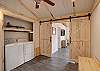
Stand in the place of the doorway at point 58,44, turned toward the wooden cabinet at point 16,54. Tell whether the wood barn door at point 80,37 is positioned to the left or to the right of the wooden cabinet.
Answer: left

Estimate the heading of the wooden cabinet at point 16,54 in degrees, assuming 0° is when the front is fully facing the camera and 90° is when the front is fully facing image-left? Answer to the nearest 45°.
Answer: approximately 315°

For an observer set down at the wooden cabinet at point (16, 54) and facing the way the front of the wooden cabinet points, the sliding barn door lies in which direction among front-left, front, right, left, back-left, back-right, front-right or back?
left

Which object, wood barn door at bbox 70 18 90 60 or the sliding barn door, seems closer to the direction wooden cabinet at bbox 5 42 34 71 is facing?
the wood barn door

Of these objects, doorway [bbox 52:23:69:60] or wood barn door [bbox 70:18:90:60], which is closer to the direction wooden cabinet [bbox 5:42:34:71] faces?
the wood barn door

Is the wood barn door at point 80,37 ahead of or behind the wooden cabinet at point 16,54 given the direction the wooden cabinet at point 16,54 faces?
ahead

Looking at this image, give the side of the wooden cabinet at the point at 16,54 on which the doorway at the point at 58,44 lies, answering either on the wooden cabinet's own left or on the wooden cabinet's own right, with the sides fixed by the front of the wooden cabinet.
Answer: on the wooden cabinet's own left
